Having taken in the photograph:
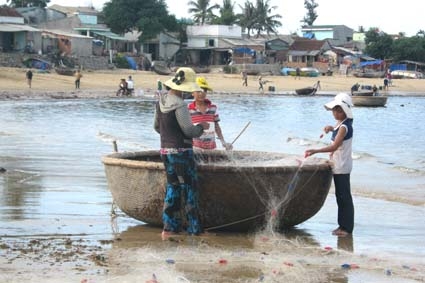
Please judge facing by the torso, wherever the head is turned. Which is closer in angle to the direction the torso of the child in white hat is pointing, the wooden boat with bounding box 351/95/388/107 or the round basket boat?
the round basket boat

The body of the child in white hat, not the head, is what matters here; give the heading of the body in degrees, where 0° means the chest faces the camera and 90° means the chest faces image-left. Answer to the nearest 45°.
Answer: approximately 90°

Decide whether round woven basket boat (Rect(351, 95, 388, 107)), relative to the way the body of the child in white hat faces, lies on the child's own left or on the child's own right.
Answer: on the child's own right

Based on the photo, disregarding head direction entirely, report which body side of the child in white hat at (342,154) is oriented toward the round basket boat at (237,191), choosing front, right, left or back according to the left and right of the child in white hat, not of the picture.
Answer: front

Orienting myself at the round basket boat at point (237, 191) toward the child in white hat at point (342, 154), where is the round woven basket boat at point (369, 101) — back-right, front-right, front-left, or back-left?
front-left
